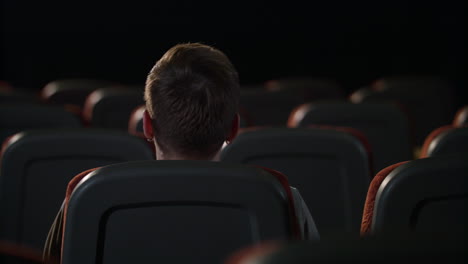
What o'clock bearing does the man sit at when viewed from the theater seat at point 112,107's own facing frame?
The man is roughly at 6 o'clock from the theater seat.

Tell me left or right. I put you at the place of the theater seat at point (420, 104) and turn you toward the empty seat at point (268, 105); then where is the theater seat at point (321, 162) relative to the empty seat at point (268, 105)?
left

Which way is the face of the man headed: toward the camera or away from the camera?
away from the camera

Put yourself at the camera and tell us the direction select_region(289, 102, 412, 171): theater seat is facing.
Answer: facing away from the viewer

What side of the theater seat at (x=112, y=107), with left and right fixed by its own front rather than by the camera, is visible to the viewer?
back

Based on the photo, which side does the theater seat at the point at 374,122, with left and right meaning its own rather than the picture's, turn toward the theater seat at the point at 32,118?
left

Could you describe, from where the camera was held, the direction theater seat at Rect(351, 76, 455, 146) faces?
facing away from the viewer

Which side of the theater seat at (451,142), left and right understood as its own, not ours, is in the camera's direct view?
back

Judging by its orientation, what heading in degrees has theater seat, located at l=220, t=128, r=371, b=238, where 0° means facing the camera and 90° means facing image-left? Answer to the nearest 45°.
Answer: approximately 180°

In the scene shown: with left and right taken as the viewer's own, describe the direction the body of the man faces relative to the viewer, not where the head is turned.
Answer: facing away from the viewer

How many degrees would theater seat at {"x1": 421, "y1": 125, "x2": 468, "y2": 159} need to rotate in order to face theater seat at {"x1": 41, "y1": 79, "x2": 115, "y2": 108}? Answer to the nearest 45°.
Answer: approximately 45° to its left
